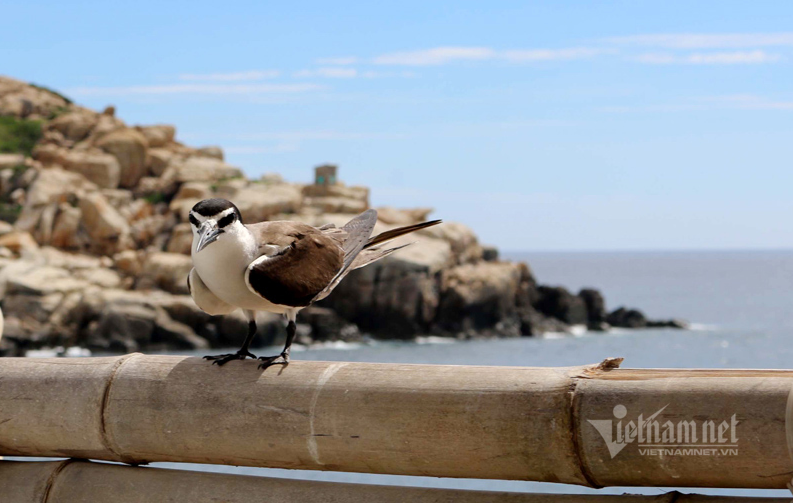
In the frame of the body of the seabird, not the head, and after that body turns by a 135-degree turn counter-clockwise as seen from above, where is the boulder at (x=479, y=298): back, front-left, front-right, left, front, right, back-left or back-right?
left

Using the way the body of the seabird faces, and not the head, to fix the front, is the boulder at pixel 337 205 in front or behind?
behind

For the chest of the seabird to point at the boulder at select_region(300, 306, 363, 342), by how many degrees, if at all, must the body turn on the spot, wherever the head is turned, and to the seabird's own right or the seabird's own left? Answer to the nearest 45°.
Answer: approximately 135° to the seabird's own right

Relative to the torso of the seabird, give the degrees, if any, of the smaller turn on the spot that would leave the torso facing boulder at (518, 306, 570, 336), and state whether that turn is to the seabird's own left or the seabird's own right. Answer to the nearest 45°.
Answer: approximately 135° to the seabird's own right

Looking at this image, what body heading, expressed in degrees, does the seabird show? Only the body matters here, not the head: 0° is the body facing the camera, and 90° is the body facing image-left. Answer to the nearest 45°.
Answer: approximately 45°

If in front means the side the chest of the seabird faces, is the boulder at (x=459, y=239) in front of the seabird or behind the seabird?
behind

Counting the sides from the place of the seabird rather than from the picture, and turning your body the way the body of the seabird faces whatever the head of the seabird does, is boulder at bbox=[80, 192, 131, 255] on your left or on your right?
on your right
